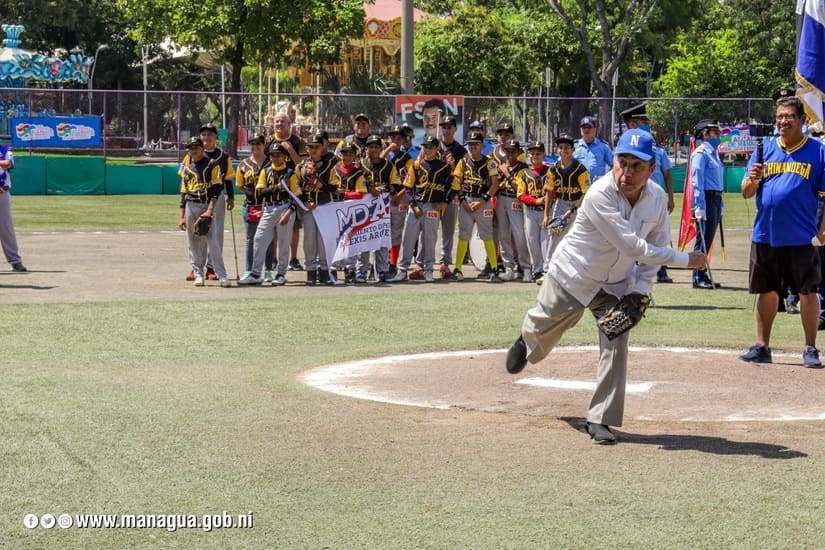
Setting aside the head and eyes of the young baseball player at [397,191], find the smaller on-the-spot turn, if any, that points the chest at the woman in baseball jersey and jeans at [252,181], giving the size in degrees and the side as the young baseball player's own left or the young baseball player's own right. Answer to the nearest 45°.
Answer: approximately 45° to the young baseball player's own right

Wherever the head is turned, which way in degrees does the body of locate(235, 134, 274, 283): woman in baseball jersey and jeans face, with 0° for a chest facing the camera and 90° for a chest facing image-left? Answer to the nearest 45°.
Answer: approximately 0°

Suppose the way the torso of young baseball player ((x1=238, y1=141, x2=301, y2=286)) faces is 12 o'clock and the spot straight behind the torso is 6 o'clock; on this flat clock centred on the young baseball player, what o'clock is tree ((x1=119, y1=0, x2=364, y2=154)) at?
The tree is roughly at 6 o'clock from the young baseball player.
